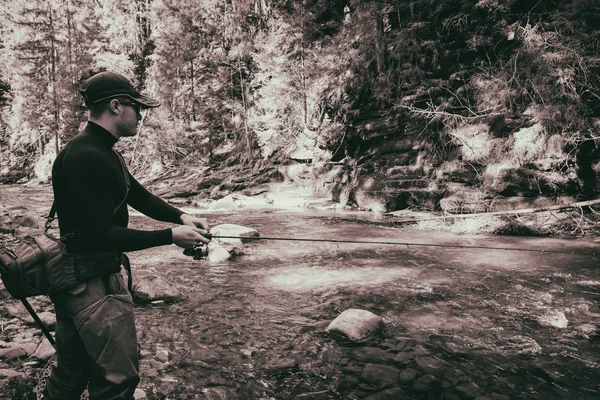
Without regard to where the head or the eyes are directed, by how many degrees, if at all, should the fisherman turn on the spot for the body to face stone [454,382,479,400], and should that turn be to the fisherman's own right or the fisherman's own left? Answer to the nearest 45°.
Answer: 0° — they already face it

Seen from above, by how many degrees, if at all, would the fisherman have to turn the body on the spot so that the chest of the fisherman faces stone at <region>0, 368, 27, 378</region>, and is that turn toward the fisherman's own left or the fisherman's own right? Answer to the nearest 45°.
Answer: approximately 135° to the fisherman's own left

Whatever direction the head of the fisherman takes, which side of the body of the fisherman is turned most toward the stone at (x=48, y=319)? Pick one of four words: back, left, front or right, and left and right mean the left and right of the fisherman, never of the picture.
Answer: left

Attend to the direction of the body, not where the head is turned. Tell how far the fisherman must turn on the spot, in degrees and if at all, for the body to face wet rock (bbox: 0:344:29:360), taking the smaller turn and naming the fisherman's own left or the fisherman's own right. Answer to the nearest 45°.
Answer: approximately 90° to the fisherman's own left

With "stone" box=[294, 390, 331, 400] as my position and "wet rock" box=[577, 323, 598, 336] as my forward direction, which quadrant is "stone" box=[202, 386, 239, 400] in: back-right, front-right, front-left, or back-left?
back-left

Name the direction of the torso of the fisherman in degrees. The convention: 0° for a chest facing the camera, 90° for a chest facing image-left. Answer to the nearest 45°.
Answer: approximately 270°

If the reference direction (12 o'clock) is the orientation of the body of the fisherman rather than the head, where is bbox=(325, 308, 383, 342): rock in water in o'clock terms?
The rock in water is roughly at 11 o'clock from the fisherman.

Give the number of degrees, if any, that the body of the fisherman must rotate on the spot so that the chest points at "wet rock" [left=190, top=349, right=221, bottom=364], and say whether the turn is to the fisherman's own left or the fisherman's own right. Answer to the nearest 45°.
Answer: approximately 45° to the fisherman's own left

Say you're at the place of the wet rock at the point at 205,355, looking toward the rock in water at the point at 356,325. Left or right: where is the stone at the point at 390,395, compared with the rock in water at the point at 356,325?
right

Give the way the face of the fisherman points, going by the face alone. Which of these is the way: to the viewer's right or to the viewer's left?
to the viewer's right
